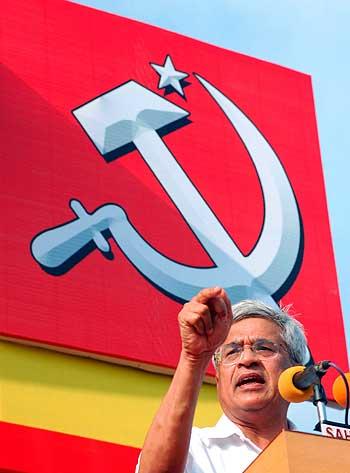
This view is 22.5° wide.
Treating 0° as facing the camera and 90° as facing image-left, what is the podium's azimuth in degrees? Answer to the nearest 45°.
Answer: approximately 315°

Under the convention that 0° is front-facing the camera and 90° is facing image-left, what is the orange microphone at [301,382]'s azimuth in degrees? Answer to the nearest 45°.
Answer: approximately 135°

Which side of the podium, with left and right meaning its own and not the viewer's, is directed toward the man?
back

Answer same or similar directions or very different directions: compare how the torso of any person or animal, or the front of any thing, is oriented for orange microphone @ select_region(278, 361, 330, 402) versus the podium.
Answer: very different directions
